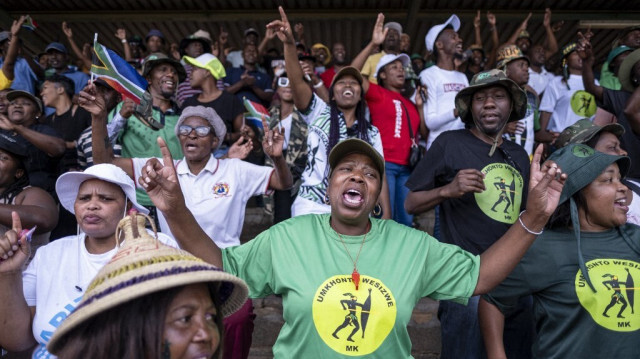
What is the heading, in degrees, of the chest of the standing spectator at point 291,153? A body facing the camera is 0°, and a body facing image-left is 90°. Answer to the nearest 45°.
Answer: approximately 0°

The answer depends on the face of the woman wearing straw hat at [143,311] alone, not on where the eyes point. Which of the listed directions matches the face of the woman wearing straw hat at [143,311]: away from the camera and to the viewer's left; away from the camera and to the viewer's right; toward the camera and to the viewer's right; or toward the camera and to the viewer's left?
toward the camera and to the viewer's right

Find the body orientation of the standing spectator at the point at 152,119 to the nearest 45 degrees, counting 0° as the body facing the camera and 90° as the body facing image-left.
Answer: approximately 315°

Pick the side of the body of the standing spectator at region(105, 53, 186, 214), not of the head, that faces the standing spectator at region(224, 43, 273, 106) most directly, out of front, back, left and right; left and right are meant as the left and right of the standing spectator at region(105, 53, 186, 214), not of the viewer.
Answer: left

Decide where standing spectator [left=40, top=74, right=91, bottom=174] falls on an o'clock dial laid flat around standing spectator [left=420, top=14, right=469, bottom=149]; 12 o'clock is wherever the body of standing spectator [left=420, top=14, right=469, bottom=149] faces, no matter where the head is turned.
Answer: standing spectator [left=40, top=74, right=91, bottom=174] is roughly at 4 o'clock from standing spectator [left=420, top=14, right=469, bottom=149].

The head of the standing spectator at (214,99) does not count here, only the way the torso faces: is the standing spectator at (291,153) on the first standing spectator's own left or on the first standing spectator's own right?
on the first standing spectator's own left

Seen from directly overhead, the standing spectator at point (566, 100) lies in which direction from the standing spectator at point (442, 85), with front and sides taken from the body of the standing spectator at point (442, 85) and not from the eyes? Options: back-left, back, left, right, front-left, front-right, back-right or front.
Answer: left

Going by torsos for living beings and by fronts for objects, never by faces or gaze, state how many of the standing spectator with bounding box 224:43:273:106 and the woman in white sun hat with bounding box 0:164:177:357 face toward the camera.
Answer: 2

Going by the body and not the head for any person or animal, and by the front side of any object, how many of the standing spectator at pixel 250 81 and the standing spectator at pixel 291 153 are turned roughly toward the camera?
2

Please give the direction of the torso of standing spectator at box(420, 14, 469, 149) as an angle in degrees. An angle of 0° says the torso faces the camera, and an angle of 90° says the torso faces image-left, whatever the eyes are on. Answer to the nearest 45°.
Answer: approximately 315°

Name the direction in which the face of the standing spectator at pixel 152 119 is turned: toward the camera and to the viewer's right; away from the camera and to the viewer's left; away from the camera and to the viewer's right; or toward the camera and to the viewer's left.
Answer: toward the camera and to the viewer's right
